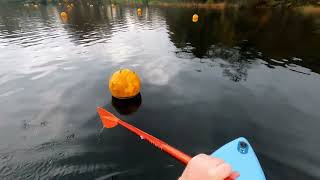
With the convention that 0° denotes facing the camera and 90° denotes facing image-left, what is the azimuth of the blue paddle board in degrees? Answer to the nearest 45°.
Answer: approximately 180°

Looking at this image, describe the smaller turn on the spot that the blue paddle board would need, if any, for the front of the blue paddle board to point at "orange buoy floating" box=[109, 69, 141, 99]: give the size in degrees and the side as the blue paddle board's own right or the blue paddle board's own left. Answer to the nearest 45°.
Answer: approximately 45° to the blue paddle board's own left
